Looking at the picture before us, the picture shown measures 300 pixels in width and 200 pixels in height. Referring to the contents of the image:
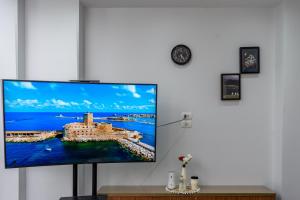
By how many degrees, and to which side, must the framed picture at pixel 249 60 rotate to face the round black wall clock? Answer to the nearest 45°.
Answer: approximately 90° to its right

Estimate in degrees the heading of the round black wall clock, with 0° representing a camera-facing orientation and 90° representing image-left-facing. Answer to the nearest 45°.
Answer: approximately 0°

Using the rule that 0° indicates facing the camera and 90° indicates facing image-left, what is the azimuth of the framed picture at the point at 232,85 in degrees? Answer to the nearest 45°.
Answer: approximately 0°

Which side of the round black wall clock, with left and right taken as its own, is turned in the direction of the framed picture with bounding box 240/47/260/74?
left

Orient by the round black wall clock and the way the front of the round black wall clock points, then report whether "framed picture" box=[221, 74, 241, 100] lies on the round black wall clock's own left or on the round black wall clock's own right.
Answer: on the round black wall clock's own left

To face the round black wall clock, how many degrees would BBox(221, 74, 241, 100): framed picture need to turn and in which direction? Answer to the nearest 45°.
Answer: approximately 90° to its right
